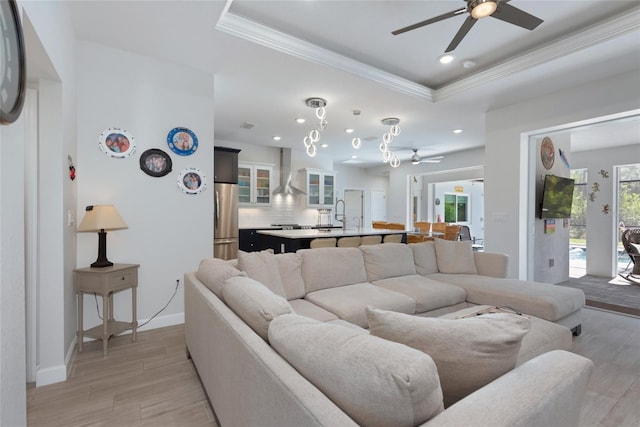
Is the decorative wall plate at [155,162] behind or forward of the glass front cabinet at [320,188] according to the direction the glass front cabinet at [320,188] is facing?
forward

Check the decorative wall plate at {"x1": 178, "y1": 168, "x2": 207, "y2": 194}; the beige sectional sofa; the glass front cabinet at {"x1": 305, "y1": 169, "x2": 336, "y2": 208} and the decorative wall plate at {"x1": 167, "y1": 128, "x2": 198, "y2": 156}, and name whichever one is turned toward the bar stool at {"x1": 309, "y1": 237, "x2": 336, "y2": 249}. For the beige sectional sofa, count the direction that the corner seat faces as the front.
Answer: the glass front cabinet

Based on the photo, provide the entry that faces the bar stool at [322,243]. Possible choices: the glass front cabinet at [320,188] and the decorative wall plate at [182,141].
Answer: the glass front cabinet

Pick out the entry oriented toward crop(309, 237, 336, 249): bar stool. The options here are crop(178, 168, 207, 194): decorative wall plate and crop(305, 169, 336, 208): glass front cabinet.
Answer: the glass front cabinet

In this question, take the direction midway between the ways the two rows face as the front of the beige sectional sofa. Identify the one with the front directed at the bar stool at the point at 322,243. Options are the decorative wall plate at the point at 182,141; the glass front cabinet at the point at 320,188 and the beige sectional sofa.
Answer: the glass front cabinet

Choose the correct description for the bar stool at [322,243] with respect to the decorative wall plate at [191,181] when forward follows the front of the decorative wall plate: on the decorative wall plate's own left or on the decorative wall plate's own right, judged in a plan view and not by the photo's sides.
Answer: on the decorative wall plate's own left

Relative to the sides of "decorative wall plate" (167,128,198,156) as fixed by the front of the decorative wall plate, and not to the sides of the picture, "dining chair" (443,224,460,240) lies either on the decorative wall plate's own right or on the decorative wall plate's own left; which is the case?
on the decorative wall plate's own left

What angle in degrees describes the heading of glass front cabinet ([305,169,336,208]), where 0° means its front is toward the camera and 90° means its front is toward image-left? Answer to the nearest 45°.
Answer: approximately 0°

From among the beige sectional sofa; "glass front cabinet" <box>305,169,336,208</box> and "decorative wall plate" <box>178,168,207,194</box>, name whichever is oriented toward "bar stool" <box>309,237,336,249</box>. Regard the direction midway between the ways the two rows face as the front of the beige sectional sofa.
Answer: the glass front cabinet

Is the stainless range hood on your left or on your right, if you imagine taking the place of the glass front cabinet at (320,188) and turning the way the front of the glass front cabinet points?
on your right

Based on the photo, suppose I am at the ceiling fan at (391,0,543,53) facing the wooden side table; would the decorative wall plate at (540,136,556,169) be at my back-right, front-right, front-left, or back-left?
back-right
